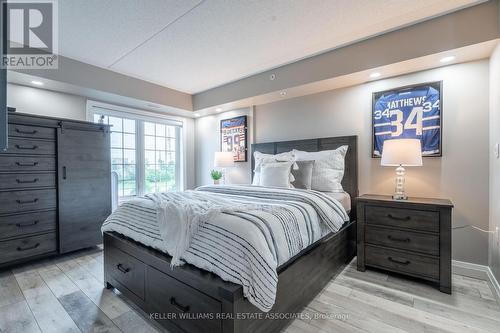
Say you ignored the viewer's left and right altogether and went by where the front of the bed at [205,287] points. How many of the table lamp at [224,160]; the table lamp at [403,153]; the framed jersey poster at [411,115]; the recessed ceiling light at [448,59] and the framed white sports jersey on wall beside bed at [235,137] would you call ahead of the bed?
0

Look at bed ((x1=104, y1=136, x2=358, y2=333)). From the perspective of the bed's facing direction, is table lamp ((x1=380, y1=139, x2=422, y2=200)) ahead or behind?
behind

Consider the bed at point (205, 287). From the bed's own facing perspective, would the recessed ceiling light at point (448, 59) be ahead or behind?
behind

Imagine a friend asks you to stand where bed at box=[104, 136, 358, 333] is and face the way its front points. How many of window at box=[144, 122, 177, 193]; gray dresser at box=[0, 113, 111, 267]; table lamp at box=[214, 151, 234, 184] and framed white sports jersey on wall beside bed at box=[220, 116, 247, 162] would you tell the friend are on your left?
0

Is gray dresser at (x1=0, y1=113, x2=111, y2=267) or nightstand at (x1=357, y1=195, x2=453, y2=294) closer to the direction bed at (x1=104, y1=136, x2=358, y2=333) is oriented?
the gray dresser

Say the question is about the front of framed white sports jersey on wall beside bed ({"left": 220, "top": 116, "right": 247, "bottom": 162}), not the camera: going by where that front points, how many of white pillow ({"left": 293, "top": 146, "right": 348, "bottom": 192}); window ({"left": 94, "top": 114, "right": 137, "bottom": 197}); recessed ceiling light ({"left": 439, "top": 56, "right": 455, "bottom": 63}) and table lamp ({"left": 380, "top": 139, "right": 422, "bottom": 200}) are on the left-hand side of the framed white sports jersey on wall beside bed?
3

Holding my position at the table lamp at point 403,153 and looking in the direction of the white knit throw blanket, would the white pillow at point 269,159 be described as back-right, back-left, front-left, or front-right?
front-right

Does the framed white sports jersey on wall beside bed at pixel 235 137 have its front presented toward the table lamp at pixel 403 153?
no

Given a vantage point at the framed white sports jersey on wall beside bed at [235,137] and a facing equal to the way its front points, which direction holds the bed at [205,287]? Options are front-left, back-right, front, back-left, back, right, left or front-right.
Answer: front-left

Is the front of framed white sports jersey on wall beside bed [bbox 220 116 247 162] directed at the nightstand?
no

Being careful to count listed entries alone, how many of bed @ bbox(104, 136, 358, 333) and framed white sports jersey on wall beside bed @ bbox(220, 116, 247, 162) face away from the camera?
0

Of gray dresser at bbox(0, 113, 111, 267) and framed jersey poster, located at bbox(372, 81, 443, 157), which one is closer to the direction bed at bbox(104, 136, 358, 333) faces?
the gray dresser

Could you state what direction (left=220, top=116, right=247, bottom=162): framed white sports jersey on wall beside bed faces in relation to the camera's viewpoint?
facing the viewer and to the left of the viewer

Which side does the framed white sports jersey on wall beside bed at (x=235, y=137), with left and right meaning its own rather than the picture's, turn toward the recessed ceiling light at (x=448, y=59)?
left

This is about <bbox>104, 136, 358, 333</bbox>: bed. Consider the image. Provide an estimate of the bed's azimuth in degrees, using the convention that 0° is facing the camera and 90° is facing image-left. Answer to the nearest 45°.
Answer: approximately 45°

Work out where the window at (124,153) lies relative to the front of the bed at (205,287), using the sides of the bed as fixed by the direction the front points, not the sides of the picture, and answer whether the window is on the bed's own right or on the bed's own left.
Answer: on the bed's own right

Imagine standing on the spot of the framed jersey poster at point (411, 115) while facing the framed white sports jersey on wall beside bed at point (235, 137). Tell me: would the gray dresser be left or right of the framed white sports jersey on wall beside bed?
left

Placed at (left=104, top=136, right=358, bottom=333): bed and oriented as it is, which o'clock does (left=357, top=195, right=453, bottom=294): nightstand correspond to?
The nightstand is roughly at 7 o'clock from the bed.

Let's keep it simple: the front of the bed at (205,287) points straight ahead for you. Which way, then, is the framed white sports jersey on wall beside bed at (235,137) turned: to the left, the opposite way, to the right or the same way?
the same way
